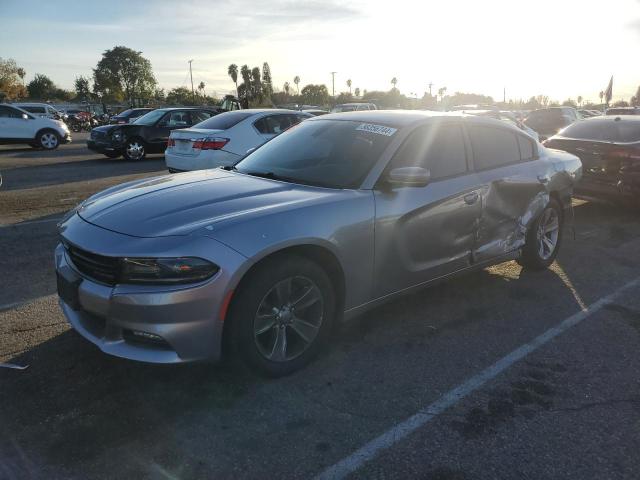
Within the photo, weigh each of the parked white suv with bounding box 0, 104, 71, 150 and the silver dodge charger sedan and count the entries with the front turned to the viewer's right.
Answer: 1

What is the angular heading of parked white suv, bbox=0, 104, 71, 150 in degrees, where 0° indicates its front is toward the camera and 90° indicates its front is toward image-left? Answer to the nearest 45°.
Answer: approximately 270°

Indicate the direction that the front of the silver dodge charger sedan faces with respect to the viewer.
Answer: facing the viewer and to the left of the viewer

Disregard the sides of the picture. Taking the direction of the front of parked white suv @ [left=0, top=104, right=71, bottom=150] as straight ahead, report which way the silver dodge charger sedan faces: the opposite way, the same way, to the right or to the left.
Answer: the opposite way

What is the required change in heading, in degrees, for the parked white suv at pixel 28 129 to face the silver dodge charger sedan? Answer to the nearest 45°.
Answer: approximately 90° to its right

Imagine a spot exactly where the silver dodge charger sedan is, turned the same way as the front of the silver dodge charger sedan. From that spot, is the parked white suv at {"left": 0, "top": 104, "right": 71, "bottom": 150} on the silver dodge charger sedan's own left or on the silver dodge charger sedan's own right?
on the silver dodge charger sedan's own right
